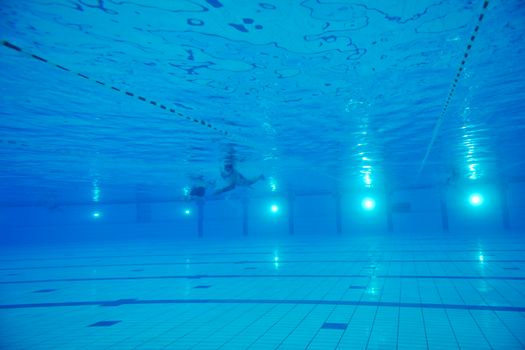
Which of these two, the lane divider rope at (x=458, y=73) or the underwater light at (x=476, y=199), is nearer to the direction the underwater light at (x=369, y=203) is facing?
the lane divider rope

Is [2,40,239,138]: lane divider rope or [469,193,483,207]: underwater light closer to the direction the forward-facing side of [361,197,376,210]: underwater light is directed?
the lane divider rope

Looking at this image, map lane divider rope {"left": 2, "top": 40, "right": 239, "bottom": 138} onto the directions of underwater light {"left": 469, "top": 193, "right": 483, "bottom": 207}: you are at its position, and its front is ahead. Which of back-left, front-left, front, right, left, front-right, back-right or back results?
front

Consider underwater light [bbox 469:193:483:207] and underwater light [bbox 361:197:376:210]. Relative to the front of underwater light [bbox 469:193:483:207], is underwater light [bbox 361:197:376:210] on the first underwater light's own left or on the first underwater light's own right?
on the first underwater light's own right

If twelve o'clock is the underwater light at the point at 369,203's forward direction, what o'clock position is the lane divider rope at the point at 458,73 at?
The lane divider rope is roughly at 12 o'clock from the underwater light.

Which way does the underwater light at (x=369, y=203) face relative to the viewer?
toward the camera

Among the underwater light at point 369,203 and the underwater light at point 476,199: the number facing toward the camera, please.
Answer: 2

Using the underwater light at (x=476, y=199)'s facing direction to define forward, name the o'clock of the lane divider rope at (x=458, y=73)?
The lane divider rope is roughly at 12 o'clock from the underwater light.

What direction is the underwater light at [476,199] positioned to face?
toward the camera

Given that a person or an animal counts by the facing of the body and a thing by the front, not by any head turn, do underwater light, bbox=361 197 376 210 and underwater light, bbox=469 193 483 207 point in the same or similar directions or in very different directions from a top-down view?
same or similar directions
